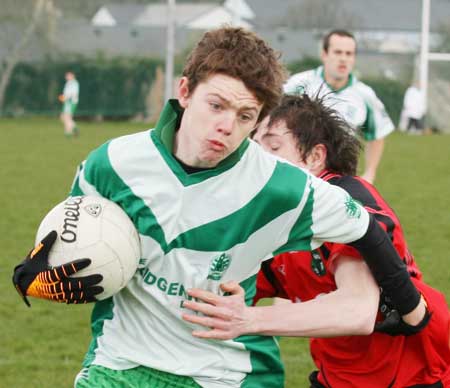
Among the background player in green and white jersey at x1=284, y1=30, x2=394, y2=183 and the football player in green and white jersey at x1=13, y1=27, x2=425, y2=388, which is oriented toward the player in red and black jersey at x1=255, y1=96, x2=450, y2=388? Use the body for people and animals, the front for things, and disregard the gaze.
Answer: the background player in green and white jersey

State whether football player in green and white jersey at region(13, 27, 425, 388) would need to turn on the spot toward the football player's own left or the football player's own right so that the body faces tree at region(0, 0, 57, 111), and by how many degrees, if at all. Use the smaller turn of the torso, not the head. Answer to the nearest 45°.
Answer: approximately 180°

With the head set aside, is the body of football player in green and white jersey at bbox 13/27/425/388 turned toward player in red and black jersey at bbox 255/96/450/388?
no

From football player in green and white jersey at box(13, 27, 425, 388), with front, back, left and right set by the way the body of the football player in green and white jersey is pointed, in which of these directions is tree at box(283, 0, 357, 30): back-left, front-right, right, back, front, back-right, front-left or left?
back

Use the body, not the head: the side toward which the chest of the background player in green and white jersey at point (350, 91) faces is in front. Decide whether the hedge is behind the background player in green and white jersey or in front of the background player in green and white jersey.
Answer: behind

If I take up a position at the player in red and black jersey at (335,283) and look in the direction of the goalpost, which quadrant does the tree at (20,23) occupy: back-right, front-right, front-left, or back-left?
front-left

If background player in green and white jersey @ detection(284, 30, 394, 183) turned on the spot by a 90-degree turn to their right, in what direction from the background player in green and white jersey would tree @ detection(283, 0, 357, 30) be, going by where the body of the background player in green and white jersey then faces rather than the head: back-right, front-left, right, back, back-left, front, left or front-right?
right

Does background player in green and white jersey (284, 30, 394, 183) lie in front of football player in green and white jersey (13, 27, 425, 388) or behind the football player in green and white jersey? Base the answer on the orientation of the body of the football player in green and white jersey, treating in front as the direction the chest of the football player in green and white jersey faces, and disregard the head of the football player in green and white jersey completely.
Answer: behind

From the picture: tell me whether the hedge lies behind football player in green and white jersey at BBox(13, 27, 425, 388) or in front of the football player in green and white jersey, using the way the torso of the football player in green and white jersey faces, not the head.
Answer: behind

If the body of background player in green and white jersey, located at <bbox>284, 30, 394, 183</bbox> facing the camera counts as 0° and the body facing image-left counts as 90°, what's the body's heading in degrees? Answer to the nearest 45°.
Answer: approximately 0°

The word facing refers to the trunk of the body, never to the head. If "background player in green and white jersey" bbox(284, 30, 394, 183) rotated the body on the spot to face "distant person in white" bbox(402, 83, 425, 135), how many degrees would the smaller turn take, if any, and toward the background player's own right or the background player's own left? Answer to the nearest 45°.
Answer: approximately 180°

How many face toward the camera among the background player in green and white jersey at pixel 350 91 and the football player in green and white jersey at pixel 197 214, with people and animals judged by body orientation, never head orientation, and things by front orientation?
2

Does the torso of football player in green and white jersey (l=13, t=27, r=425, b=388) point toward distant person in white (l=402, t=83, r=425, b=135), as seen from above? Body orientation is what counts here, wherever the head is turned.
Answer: no

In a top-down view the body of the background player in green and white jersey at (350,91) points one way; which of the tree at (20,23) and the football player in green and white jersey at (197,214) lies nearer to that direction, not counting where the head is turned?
the football player in green and white jersey

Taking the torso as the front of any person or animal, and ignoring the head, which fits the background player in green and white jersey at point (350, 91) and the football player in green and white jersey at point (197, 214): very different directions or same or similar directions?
same or similar directions

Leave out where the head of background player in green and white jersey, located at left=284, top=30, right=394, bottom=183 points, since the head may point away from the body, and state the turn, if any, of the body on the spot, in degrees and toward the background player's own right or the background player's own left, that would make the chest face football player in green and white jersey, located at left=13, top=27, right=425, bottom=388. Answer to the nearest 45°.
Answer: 0° — they already face them
